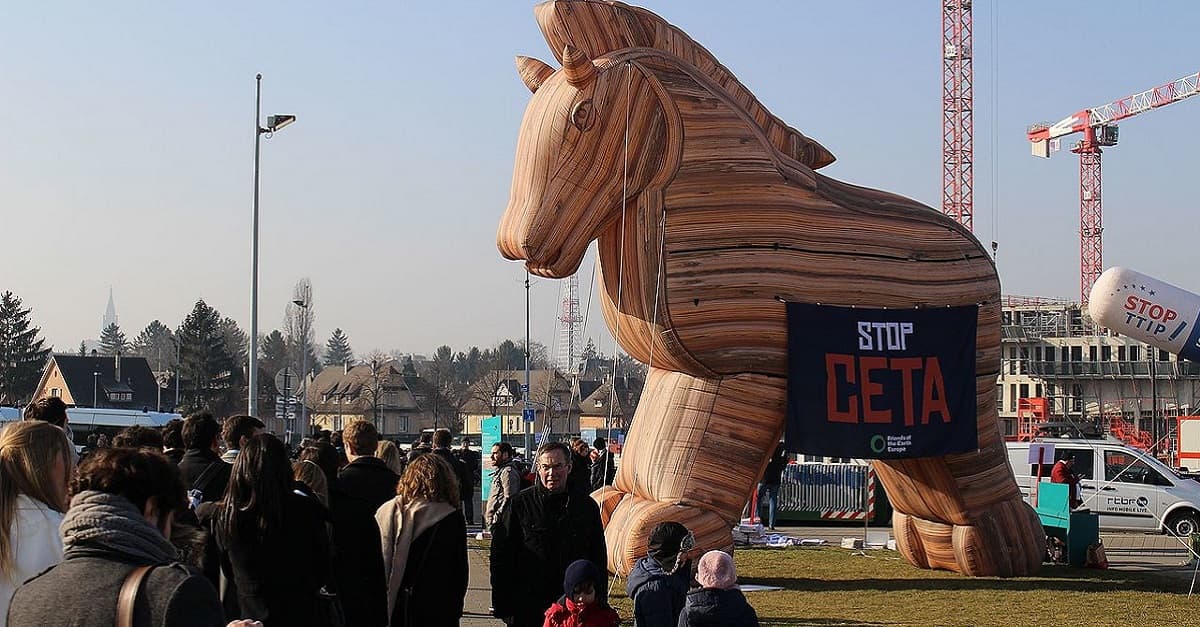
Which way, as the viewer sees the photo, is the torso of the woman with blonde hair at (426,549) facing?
away from the camera

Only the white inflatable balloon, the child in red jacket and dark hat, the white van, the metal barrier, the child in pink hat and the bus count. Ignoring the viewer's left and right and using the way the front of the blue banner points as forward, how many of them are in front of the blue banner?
2

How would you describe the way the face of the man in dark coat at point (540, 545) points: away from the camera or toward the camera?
toward the camera

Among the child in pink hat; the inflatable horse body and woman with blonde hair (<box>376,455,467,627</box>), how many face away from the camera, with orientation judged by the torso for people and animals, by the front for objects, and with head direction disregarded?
2

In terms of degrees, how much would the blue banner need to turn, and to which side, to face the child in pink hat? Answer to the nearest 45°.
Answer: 0° — it already faces them

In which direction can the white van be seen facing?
to the viewer's right

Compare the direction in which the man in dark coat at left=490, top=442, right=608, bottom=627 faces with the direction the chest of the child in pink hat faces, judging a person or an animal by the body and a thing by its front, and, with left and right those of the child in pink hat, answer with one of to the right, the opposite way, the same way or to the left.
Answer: the opposite way

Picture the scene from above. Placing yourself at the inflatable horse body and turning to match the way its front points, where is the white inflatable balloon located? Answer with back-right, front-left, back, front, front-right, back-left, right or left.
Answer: back

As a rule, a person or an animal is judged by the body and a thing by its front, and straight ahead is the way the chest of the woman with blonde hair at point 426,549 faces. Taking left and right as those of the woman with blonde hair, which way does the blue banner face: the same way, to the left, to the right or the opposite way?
the opposite way

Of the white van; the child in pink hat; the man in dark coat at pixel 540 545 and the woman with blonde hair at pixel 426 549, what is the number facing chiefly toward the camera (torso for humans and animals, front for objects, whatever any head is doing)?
1

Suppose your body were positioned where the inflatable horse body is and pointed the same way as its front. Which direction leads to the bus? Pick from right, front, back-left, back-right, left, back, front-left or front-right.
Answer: right

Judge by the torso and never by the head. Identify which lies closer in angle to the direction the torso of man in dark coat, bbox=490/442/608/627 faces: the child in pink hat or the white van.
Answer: the child in pink hat

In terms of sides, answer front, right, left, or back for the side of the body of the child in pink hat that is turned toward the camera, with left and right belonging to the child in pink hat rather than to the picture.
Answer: back

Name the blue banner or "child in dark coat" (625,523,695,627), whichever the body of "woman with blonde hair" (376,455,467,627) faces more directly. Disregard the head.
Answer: the blue banner

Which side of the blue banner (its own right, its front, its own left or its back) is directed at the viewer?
front

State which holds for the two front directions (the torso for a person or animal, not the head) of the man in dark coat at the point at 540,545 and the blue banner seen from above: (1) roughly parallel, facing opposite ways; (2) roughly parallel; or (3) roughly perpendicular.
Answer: roughly parallel

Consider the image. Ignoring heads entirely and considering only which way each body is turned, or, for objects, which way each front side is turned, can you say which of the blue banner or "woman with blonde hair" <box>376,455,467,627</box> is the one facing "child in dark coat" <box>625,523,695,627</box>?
the blue banner

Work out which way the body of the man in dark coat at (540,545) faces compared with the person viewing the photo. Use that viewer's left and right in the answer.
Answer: facing the viewer

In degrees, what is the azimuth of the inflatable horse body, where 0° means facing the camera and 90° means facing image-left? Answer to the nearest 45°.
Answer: approximately 45°
